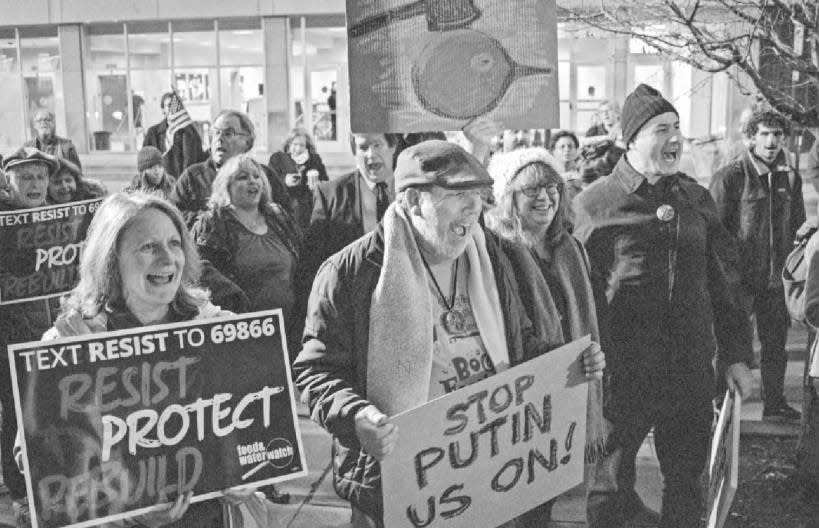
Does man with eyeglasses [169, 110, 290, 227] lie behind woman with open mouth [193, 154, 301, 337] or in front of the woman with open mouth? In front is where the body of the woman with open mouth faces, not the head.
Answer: behind

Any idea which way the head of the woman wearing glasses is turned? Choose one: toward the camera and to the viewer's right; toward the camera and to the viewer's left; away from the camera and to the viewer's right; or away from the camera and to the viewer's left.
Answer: toward the camera and to the viewer's right

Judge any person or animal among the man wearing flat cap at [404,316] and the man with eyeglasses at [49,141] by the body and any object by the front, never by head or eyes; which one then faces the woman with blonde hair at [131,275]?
the man with eyeglasses

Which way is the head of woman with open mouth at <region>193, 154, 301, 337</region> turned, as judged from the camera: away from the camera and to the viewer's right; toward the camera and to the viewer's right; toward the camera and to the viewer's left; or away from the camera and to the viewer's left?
toward the camera and to the viewer's right

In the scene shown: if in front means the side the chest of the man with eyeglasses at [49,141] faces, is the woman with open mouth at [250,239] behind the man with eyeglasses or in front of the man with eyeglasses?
in front

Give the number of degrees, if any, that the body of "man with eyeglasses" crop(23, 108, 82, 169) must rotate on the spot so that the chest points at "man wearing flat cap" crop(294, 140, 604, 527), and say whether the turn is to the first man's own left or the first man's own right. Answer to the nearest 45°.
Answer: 0° — they already face them

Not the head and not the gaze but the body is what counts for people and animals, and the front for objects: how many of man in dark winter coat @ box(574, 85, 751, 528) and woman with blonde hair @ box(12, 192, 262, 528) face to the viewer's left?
0

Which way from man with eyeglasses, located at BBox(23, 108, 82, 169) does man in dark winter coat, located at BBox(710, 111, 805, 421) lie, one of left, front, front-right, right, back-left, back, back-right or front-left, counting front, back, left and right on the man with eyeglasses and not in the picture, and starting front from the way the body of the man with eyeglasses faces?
front-left

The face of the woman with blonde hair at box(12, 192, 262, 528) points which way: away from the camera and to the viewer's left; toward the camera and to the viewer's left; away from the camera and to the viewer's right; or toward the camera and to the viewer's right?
toward the camera and to the viewer's right

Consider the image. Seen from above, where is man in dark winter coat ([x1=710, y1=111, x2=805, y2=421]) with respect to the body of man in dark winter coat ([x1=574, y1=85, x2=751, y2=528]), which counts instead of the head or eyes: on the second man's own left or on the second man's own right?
on the second man's own left

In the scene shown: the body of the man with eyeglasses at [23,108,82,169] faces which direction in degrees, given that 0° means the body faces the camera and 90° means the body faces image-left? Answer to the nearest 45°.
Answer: approximately 0°
